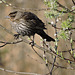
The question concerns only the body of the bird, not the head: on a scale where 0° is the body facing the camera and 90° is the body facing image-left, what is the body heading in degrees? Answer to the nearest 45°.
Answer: approximately 90°
